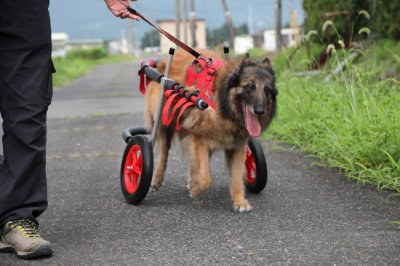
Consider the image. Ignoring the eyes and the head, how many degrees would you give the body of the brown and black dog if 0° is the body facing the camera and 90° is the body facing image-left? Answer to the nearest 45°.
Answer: approximately 315°

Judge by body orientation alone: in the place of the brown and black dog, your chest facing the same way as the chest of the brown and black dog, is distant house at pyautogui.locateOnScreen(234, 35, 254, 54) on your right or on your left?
on your left

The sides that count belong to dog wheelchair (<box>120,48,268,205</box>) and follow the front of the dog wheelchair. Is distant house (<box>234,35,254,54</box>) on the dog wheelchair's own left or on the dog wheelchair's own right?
on the dog wheelchair's own left
